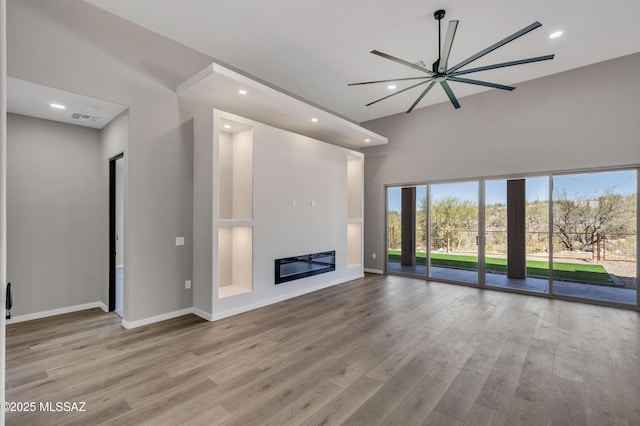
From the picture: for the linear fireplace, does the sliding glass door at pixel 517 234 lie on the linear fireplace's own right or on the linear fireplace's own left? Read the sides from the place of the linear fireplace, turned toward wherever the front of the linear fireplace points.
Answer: on the linear fireplace's own left

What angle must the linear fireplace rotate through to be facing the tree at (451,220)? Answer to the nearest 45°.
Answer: approximately 45° to its left

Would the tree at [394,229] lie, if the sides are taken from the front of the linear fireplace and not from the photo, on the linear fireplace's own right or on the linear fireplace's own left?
on the linear fireplace's own left

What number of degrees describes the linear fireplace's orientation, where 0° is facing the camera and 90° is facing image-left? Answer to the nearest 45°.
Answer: approximately 315°

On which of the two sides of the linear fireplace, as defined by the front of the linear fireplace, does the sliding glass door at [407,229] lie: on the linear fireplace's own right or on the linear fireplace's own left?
on the linear fireplace's own left
